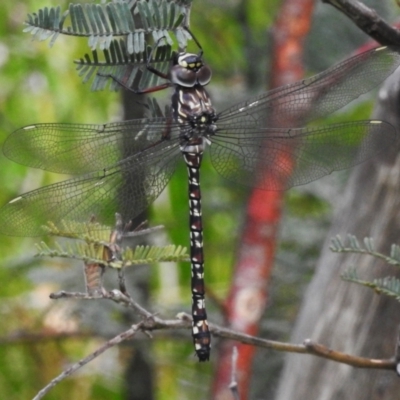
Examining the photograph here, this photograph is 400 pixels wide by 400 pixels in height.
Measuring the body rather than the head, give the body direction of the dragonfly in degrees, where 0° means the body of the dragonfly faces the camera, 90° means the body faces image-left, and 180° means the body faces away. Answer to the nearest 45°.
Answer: approximately 180°
